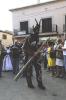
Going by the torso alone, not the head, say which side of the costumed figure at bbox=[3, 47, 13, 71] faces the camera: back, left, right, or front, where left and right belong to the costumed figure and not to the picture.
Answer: front

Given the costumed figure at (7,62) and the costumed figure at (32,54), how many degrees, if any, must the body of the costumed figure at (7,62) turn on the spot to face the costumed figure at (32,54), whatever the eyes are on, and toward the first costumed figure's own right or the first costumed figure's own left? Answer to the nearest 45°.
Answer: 0° — they already face them

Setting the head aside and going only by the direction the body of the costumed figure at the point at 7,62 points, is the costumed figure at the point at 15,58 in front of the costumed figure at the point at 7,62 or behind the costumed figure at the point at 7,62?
in front
